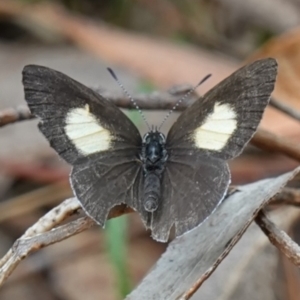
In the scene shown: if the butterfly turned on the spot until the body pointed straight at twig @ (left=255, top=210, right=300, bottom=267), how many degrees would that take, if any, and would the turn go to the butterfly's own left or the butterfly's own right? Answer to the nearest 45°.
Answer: approximately 135° to the butterfly's own right

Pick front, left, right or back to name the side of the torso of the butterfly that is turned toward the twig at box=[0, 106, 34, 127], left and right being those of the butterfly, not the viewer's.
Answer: left

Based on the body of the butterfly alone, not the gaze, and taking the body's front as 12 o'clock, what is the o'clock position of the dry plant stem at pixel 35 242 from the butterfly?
The dry plant stem is roughly at 7 o'clock from the butterfly.

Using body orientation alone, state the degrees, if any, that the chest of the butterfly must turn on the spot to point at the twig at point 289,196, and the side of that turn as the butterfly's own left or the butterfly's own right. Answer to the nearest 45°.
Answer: approximately 90° to the butterfly's own right

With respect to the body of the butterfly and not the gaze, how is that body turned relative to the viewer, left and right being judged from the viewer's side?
facing away from the viewer

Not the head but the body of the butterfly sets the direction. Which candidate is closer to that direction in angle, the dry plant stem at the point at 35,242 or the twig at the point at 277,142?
the twig
